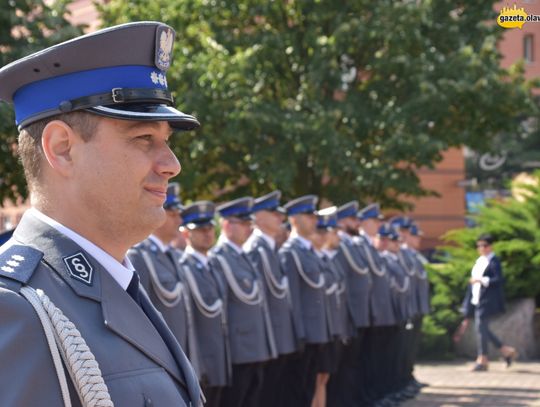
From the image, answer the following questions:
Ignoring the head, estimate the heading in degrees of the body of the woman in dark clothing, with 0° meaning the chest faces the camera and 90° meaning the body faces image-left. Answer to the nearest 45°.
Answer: approximately 45°

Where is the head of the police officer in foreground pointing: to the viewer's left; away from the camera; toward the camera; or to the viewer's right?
to the viewer's right

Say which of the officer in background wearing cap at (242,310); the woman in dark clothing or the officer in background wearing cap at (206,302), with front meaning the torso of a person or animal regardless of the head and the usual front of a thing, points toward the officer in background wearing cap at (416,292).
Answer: the woman in dark clothing

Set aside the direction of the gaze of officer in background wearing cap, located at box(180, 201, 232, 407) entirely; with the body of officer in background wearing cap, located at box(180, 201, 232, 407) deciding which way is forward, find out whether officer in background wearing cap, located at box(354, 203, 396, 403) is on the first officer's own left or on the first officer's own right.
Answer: on the first officer's own left

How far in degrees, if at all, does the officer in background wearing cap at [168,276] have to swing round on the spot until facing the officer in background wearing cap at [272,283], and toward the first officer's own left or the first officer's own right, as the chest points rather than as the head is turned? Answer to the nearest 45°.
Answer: approximately 90° to the first officer's own left

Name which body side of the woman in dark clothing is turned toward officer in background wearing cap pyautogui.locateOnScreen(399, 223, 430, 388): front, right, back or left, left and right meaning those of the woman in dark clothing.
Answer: front

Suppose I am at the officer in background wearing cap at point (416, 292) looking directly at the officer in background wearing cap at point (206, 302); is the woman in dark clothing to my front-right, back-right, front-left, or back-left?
back-left

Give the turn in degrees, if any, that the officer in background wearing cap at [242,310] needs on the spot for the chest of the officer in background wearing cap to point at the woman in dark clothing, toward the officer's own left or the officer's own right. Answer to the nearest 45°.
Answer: approximately 90° to the officer's own left

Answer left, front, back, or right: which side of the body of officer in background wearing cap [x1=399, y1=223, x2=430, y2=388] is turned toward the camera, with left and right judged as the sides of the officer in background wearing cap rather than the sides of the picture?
right

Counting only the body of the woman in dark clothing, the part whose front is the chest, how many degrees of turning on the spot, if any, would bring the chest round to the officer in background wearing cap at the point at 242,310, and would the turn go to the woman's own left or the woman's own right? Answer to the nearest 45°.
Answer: approximately 45° to the woman's own left

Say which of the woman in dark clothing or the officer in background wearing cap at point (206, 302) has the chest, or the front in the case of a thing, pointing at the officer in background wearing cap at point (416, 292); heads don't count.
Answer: the woman in dark clothing

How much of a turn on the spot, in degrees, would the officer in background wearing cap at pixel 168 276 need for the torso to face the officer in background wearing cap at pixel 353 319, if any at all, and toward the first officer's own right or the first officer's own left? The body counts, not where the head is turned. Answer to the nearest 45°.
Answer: approximately 90° to the first officer's own left

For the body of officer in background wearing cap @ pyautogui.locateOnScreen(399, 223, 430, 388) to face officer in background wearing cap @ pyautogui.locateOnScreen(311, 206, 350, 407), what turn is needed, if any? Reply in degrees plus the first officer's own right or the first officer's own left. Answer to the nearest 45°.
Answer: approximately 90° to the first officer's own right

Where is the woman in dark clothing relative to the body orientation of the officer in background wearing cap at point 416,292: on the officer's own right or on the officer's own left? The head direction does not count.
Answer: on the officer's own left
